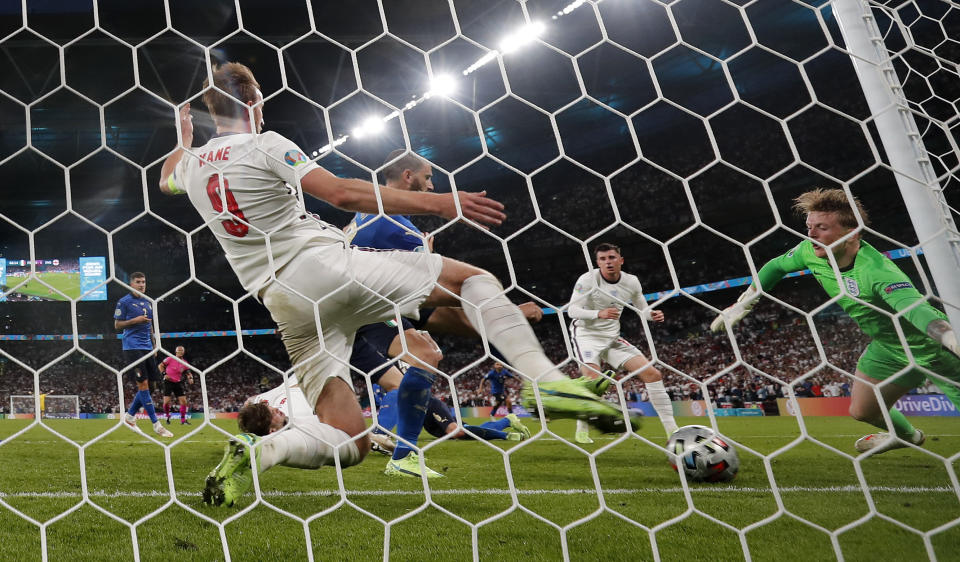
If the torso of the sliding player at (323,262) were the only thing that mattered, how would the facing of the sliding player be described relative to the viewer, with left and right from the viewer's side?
facing away from the viewer and to the right of the viewer

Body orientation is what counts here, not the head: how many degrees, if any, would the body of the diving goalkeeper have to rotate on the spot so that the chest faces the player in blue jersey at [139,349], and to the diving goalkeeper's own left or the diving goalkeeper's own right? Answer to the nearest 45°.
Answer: approximately 45° to the diving goalkeeper's own right

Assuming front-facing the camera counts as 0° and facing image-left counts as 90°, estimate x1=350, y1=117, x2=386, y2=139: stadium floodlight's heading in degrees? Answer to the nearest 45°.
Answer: approximately 0°

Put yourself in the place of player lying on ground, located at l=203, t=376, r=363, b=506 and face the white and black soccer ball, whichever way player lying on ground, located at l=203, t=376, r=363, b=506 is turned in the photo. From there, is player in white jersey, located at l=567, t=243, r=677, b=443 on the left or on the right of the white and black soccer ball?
left

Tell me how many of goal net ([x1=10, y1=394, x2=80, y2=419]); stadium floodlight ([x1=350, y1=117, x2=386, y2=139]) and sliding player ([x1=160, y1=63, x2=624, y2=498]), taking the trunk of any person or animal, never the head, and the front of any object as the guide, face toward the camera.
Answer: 2

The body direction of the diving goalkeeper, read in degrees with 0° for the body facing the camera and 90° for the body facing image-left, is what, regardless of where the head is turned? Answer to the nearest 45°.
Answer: approximately 45°
